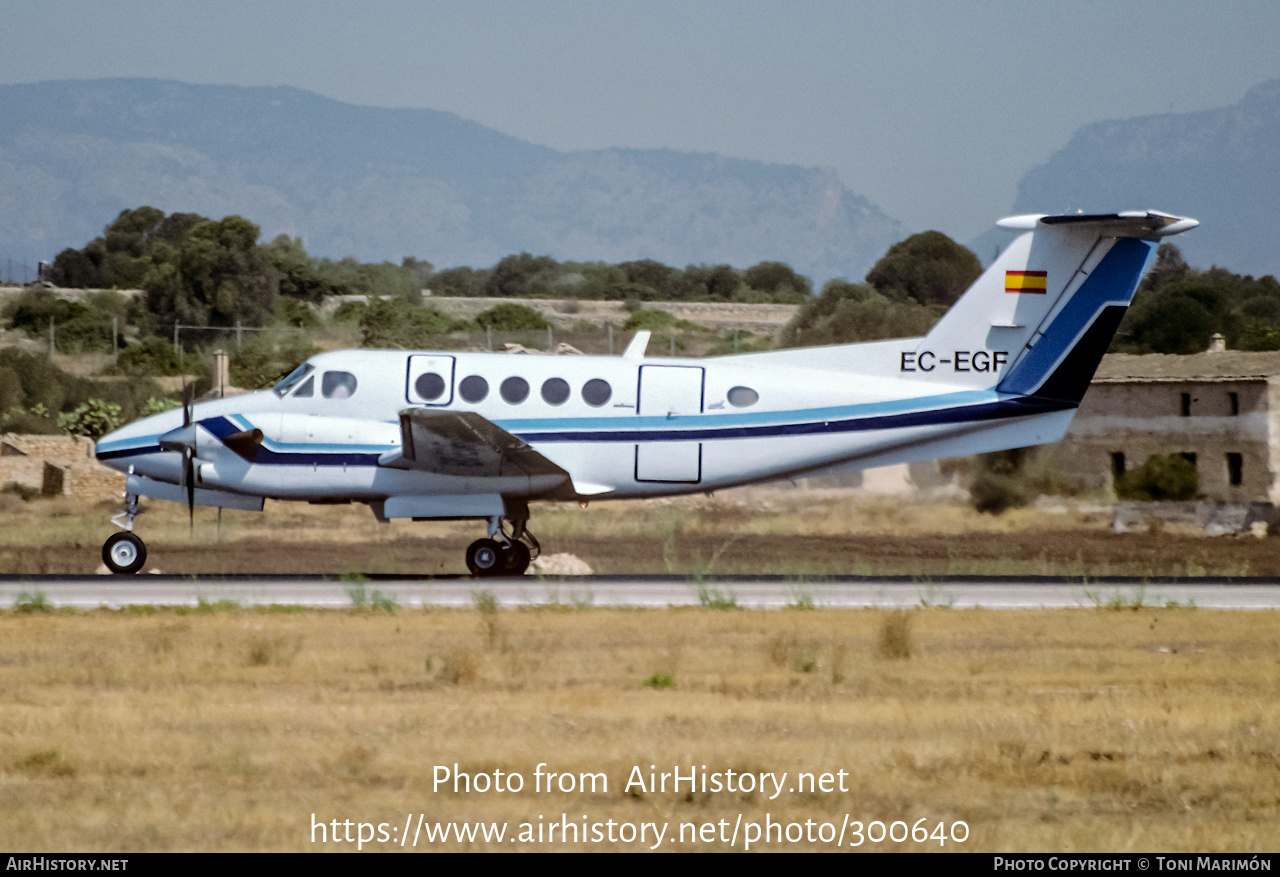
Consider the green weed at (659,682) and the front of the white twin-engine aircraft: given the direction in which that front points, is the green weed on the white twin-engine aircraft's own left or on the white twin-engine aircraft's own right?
on the white twin-engine aircraft's own left

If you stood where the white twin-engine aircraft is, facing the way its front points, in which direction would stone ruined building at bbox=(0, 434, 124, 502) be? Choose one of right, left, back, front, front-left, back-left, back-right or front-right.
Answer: front-right

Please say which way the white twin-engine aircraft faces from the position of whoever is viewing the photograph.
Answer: facing to the left of the viewer

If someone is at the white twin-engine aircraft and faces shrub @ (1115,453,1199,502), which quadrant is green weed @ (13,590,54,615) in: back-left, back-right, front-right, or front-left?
back-left

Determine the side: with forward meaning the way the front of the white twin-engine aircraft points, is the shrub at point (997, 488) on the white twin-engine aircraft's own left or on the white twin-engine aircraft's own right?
on the white twin-engine aircraft's own right

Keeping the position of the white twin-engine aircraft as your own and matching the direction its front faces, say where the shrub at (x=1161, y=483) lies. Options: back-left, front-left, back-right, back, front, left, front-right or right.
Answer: back-right

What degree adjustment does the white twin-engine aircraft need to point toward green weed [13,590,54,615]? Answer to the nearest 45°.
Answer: approximately 45° to its left

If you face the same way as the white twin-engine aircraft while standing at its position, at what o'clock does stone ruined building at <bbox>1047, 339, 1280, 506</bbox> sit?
The stone ruined building is roughly at 4 o'clock from the white twin-engine aircraft.

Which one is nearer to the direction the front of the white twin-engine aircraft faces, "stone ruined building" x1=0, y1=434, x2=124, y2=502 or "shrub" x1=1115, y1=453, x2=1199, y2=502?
the stone ruined building

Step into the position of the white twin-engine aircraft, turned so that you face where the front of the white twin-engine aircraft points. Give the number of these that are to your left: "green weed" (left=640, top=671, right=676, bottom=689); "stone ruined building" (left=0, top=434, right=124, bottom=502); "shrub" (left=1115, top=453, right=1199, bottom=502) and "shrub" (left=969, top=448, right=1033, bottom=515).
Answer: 1
